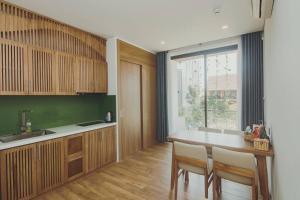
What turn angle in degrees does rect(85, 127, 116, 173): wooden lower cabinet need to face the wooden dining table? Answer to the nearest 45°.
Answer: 0° — it already faces it

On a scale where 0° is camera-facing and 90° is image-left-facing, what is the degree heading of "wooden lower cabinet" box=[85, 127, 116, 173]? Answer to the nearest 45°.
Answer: approximately 315°

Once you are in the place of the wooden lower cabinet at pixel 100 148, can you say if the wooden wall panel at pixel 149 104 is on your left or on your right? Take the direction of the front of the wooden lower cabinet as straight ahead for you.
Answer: on your left

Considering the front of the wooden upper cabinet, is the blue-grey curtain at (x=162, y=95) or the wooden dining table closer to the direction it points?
the wooden dining table

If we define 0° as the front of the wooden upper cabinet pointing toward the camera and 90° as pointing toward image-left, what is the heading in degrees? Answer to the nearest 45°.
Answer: approximately 315°
